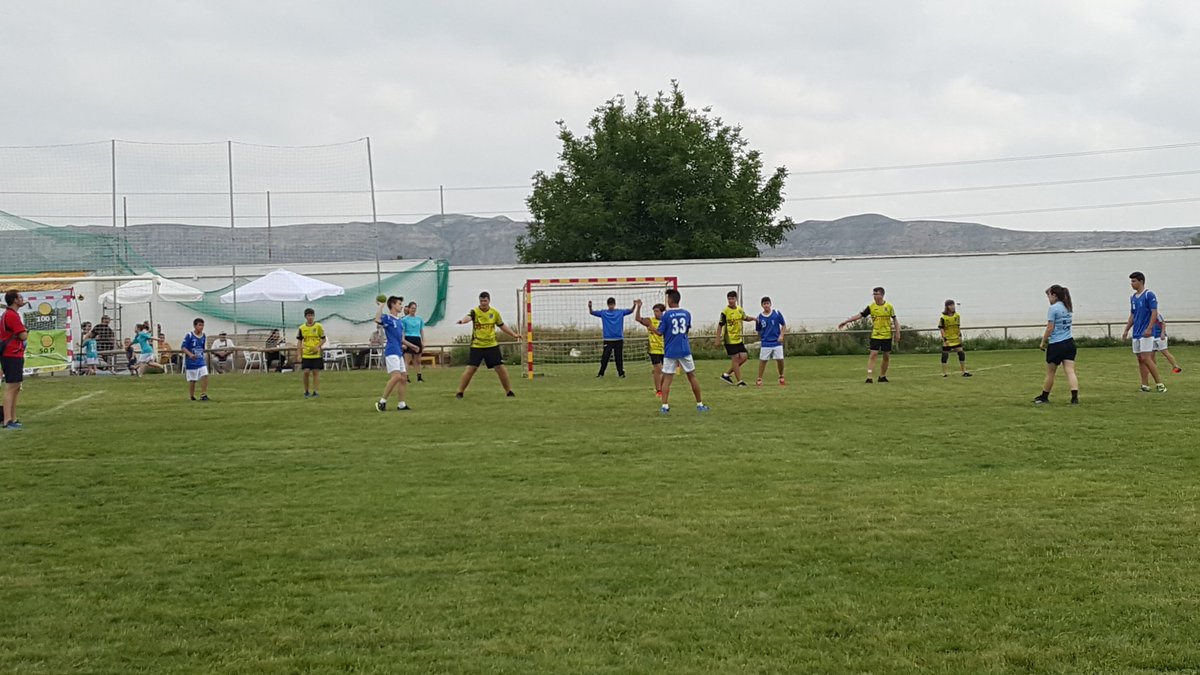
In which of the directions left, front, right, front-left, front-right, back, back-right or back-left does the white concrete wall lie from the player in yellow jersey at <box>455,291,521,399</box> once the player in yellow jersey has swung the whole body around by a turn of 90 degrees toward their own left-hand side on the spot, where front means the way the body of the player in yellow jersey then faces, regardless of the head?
front-left

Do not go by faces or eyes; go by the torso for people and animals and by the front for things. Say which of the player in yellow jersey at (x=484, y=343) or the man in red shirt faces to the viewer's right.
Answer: the man in red shirt

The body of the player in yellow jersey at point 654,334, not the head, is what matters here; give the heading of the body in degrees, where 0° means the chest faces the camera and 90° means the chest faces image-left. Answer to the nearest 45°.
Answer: approximately 45°

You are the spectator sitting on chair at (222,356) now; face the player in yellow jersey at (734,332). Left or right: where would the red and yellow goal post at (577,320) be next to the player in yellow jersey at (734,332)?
left

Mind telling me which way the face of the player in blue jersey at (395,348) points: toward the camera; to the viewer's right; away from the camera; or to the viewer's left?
to the viewer's right

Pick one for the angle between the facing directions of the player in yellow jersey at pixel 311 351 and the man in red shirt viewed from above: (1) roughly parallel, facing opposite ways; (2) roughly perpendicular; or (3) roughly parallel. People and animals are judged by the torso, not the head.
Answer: roughly perpendicular

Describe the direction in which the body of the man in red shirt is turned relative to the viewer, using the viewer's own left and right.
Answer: facing to the right of the viewer

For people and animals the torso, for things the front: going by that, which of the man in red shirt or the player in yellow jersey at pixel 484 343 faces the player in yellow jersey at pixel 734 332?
the man in red shirt

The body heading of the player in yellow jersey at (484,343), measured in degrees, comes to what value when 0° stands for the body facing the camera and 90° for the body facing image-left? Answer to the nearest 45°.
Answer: approximately 0°

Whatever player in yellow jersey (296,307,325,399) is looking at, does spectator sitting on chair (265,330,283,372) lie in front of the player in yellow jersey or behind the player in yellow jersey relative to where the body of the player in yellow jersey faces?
behind

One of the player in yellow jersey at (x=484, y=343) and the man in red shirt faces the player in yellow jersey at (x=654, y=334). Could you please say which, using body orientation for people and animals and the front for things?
the man in red shirt

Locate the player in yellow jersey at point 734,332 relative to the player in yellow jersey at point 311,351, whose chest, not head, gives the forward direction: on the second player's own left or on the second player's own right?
on the second player's own left
